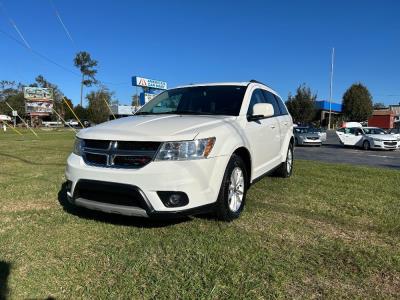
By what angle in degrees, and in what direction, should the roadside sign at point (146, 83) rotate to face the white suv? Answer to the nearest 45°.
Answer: approximately 45° to its right

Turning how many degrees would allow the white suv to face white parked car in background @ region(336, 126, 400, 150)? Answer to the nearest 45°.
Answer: approximately 180°

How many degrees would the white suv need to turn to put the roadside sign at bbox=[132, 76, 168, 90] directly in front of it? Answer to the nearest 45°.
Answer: approximately 135° to its right

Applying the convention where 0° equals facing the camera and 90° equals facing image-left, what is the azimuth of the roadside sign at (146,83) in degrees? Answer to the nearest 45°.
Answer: approximately 315°

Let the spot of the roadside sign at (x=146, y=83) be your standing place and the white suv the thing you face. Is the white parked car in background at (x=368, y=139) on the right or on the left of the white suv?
left

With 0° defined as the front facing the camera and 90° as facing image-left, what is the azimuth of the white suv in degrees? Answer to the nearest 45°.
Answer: approximately 45°

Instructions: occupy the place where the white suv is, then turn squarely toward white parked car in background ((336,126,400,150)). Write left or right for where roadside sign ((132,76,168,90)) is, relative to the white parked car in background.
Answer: left

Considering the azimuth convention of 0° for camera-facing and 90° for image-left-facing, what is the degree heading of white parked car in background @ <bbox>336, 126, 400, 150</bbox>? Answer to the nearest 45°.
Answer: approximately 315°

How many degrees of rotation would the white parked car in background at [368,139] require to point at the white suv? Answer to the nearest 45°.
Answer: approximately 45° to its right
